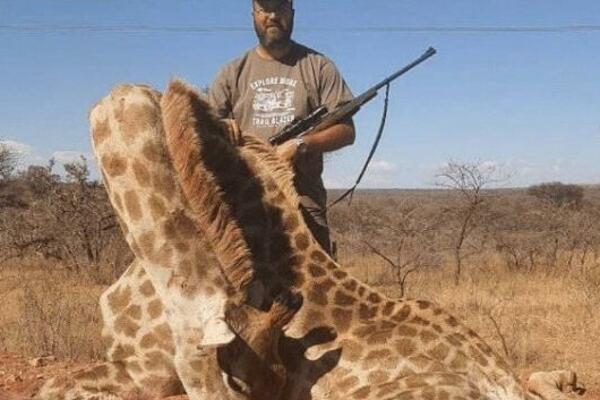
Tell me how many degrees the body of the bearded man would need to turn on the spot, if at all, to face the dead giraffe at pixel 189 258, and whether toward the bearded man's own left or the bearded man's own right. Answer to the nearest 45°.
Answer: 0° — they already face it

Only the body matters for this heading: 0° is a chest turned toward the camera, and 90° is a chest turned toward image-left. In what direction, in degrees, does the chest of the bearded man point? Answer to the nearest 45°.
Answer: approximately 0°
